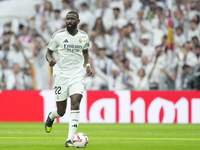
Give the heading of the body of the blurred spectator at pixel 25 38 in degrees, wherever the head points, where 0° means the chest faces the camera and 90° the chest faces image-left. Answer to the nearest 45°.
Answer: approximately 0°

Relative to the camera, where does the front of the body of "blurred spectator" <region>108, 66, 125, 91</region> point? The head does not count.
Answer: toward the camera

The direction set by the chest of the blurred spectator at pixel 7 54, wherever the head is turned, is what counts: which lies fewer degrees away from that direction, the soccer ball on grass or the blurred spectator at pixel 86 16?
the soccer ball on grass

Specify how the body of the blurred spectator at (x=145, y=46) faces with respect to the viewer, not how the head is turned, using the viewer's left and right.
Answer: facing the viewer and to the left of the viewer

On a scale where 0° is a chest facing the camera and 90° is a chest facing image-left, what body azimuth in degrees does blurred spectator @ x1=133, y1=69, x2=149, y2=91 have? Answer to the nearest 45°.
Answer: approximately 0°

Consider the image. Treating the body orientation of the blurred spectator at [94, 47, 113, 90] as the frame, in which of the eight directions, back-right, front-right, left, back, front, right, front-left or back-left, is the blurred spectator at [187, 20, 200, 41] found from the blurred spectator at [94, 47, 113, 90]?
left

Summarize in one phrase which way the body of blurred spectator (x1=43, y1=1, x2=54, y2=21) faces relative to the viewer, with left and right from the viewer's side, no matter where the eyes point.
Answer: facing the viewer

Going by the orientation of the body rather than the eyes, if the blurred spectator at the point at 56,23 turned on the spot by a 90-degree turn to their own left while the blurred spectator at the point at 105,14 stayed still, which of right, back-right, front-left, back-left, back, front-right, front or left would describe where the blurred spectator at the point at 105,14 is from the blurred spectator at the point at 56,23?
front

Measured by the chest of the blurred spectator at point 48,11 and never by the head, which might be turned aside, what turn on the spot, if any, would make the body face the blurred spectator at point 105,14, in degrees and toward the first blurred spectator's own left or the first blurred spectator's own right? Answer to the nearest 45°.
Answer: approximately 90° to the first blurred spectator's own left

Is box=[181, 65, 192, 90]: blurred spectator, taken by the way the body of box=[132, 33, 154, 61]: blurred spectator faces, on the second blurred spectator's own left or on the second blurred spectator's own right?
on the second blurred spectator's own left

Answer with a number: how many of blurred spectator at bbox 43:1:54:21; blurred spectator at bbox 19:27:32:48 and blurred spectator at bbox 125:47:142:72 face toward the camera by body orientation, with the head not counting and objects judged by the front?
3

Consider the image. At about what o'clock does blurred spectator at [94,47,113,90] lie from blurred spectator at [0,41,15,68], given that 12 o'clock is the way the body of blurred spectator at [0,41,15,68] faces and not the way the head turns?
blurred spectator at [94,47,113,90] is roughly at 10 o'clock from blurred spectator at [0,41,15,68].

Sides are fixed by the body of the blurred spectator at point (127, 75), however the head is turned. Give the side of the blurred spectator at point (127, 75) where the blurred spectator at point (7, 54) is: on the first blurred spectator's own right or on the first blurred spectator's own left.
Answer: on the first blurred spectator's own right
